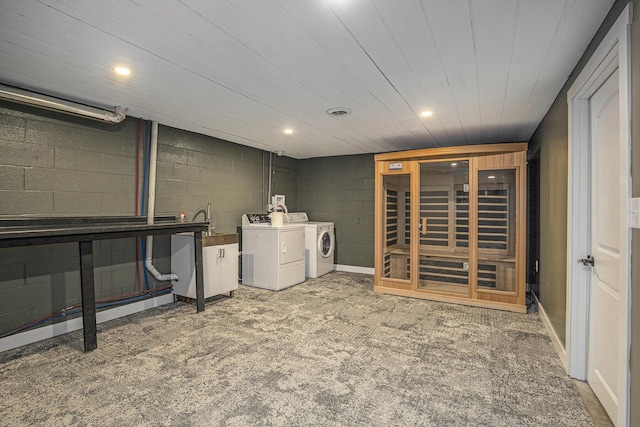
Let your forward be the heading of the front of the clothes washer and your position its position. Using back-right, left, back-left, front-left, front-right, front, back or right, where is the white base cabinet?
right

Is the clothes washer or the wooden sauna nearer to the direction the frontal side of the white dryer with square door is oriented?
the wooden sauna

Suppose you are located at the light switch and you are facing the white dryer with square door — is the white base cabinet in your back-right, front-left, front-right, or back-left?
front-left

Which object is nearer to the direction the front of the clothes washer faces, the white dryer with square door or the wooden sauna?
the wooden sauna

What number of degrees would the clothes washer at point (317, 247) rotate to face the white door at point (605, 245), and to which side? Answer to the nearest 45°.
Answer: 0° — it already faces it

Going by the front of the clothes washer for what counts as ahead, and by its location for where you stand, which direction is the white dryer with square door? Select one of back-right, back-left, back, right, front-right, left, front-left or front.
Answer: right

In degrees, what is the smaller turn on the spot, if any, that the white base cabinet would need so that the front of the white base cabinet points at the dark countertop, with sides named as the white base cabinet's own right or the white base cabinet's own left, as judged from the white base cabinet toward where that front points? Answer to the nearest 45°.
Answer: approximately 90° to the white base cabinet's own right

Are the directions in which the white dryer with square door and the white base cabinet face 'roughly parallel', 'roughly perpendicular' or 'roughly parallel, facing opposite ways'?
roughly parallel

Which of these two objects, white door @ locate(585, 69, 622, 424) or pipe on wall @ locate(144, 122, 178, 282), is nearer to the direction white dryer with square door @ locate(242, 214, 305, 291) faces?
the white door

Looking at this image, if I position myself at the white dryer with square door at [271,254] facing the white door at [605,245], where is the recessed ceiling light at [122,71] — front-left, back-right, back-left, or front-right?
front-right

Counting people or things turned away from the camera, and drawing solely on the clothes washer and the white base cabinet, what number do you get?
0

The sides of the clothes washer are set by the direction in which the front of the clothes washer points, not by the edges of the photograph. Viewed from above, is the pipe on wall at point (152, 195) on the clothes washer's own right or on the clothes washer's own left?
on the clothes washer's own right

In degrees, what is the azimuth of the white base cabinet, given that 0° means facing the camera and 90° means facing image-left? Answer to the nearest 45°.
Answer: approximately 315°

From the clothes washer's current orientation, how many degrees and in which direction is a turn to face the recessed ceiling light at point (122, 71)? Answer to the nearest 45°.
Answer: approximately 90° to its right
